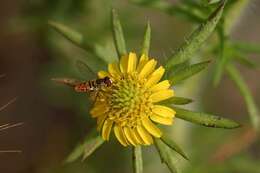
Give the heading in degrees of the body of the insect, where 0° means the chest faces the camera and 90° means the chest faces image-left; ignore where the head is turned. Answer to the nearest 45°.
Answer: approximately 270°
